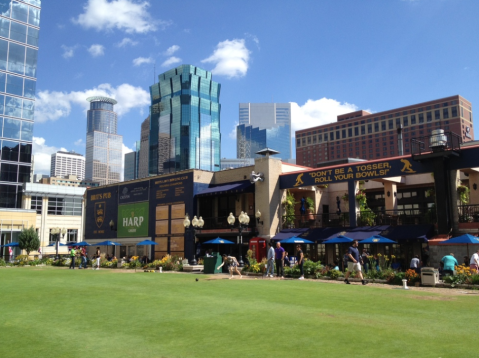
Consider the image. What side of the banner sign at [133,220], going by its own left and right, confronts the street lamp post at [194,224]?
left

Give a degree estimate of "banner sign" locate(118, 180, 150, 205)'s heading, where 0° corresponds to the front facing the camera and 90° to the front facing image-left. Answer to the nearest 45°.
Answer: approximately 45°

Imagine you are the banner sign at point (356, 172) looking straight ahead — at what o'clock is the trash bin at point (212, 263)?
The trash bin is roughly at 2 o'clock from the banner sign.

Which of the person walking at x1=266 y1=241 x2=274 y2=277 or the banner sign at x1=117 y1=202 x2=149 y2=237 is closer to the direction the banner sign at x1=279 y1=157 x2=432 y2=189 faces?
the person walking

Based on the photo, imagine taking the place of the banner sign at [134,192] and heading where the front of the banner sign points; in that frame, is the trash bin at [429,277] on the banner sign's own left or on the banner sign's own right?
on the banner sign's own left

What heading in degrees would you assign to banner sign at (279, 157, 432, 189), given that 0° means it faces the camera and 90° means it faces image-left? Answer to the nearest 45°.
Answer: approximately 0°

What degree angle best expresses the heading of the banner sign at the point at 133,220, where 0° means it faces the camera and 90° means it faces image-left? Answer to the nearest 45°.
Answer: approximately 45°

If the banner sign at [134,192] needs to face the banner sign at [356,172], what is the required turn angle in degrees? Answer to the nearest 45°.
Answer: approximately 90° to its left
